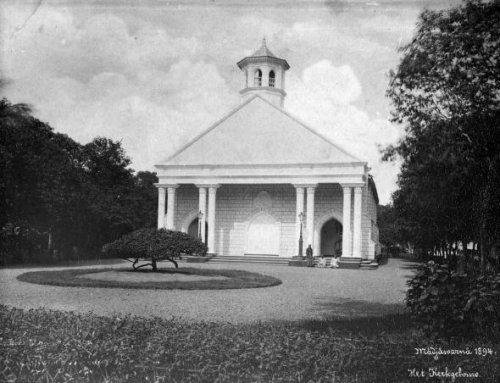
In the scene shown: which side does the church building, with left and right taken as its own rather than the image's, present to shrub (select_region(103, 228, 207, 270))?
front

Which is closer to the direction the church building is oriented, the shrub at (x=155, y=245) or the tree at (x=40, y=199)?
the shrub

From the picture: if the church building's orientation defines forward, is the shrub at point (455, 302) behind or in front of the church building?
in front

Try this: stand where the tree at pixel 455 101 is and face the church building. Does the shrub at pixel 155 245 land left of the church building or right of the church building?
left

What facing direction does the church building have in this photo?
toward the camera

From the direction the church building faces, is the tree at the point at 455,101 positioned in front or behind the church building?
in front
